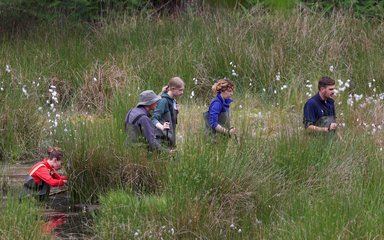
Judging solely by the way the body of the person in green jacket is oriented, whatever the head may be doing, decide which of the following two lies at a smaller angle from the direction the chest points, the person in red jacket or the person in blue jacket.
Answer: the person in blue jacket

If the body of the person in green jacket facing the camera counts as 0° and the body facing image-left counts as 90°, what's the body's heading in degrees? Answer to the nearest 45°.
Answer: approximately 270°

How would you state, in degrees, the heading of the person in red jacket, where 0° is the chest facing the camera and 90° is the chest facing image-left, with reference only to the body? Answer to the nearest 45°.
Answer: approximately 270°

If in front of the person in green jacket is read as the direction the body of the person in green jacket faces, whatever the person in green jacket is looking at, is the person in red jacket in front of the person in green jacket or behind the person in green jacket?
behind
